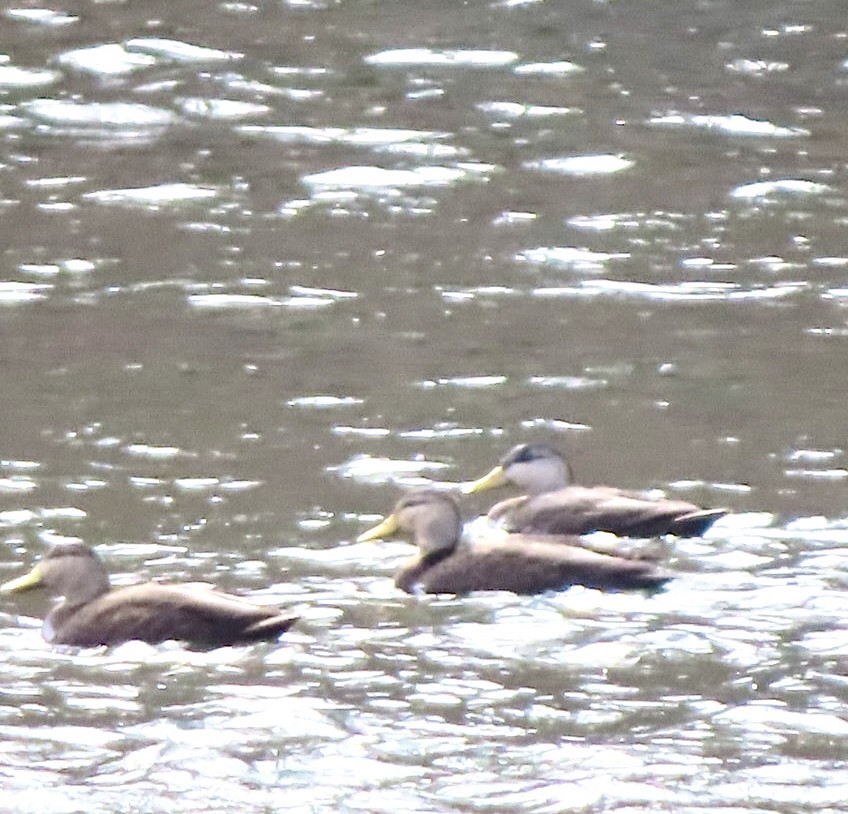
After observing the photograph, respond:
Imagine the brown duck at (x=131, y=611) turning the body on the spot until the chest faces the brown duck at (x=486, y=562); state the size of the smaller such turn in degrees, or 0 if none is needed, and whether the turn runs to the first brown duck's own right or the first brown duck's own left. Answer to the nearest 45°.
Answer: approximately 180°

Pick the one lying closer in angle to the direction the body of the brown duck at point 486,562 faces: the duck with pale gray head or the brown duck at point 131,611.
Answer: the brown duck

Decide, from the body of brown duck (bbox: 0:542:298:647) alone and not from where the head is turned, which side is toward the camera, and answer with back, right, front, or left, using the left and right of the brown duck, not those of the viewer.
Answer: left

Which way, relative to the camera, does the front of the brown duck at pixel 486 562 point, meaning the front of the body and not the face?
to the viewer's left

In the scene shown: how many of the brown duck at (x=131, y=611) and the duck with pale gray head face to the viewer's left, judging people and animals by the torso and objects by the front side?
2

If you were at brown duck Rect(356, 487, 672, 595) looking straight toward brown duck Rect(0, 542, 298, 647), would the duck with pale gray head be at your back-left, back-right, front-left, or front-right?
back-right

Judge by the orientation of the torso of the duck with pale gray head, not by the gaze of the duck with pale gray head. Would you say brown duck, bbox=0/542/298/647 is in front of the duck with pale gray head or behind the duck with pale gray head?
in front

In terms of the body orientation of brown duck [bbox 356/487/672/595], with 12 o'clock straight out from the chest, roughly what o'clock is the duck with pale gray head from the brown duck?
The duck with pale gray head is roughly at 4 o'clock from the brown duck.

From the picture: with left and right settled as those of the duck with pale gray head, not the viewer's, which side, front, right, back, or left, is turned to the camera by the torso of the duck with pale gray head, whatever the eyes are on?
left
